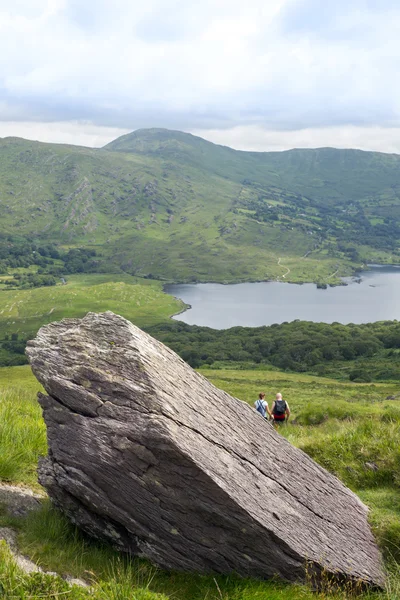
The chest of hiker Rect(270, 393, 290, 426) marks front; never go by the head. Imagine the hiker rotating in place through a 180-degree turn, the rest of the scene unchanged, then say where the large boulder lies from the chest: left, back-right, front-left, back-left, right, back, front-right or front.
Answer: front

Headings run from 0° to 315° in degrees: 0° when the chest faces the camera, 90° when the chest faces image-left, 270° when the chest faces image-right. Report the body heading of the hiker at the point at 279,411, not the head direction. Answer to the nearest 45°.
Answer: approximately 180°
